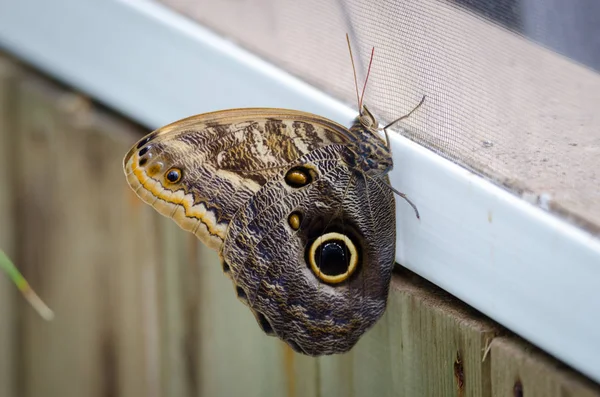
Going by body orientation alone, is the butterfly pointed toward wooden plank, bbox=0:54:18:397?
no

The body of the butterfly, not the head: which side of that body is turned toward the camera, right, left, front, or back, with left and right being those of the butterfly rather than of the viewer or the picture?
right
